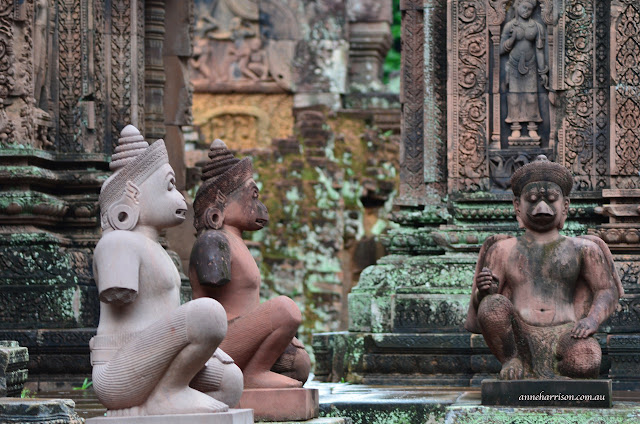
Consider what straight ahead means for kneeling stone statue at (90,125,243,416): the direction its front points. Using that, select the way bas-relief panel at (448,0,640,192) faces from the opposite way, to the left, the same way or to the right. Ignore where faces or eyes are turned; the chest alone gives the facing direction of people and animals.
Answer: to the right

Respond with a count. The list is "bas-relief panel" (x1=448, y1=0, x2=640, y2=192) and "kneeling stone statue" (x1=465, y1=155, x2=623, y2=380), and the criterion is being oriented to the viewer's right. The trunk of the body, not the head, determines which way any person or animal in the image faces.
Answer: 0

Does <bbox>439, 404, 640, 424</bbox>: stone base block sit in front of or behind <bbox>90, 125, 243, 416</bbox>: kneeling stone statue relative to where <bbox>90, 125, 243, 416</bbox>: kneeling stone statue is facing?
in front

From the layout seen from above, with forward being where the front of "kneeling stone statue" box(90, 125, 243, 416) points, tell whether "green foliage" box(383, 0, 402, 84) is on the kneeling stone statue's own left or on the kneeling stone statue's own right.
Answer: on the kneeling stone statue's own left

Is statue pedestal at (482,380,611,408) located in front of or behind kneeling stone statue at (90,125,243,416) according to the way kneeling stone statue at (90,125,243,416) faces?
in front

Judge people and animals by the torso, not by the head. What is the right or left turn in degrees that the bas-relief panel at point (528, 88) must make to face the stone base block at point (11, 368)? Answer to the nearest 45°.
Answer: approximately 45° to its right

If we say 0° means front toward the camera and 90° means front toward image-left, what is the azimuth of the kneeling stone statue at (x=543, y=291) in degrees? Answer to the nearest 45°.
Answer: approximately 0°

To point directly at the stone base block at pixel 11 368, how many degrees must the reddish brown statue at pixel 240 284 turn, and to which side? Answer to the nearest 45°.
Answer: approximately 180°

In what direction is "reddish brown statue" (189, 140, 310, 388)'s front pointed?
to the viewer's right

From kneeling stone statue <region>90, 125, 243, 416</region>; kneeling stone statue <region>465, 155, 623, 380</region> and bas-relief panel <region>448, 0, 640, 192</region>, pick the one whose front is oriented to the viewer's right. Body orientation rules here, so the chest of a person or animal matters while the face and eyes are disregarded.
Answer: kneeling stone statue <region>90, 125, 243, 416</region>

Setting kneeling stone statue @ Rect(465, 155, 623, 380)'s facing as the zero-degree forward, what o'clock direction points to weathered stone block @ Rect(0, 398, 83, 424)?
The weathered stone block is roughly at 2 o'clock from the kneeling stone statue.

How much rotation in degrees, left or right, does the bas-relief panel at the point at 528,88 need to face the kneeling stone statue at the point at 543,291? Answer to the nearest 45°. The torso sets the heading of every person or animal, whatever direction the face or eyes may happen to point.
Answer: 0° — it already faces it

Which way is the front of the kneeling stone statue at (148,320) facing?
to the viewer's right
